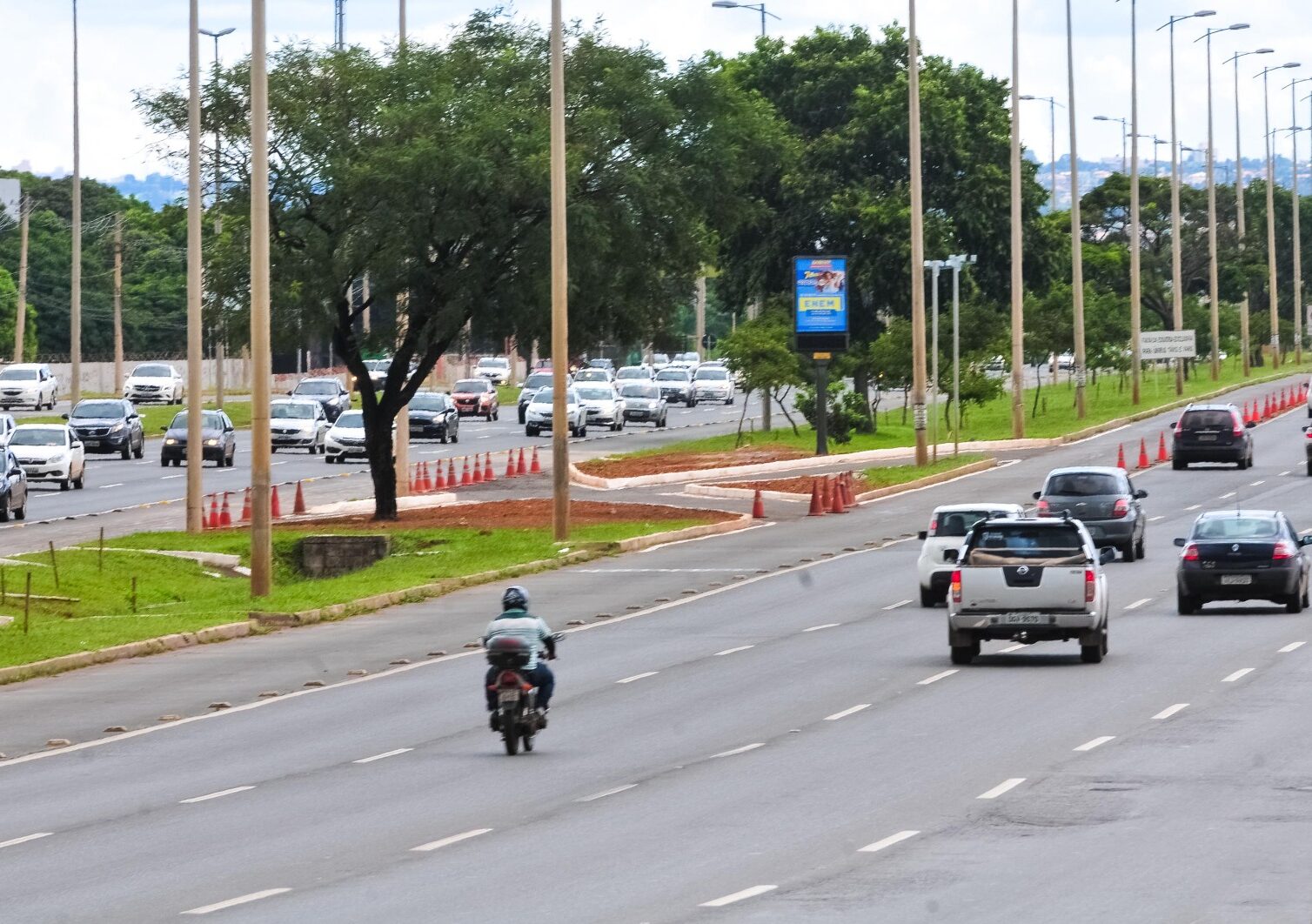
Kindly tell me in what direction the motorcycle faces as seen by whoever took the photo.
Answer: facing away from the viewer and to the right of the viewer

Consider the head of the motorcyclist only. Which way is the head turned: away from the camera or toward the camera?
away from the camera

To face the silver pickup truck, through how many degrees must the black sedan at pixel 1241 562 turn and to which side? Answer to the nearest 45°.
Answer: approximately 180°

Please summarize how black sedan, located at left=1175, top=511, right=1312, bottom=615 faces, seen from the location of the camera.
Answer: facing away from the viewer

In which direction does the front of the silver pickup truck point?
away from the camera

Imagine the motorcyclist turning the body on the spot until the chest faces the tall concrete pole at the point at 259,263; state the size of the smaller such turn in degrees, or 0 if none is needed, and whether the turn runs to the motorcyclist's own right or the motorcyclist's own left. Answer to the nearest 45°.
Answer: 0° — they already face it

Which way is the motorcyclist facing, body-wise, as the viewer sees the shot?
away from the camera
